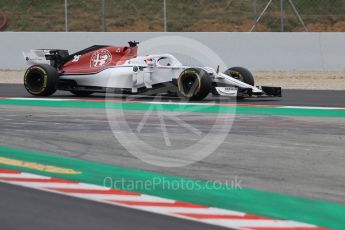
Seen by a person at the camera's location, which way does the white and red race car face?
facing the viewer and to the right of the viewer
